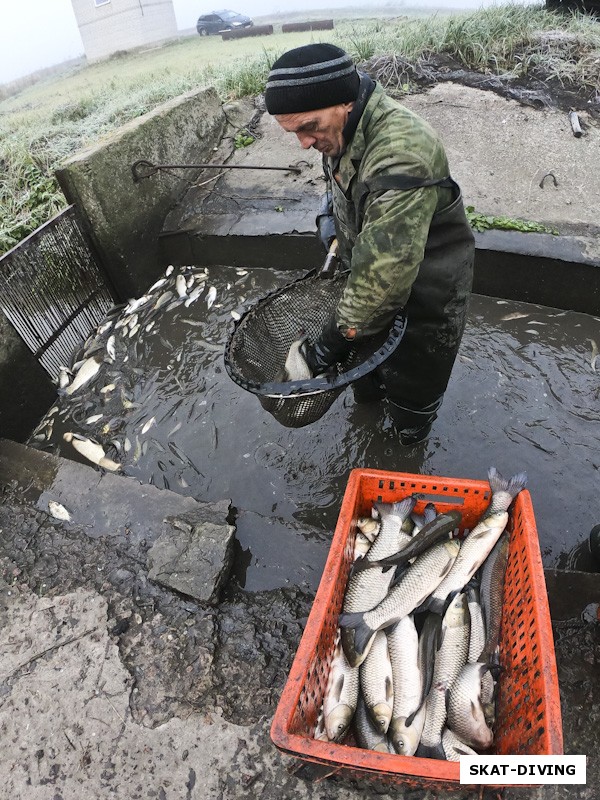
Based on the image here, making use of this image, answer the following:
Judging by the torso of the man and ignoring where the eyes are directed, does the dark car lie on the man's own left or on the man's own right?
on the man's own right

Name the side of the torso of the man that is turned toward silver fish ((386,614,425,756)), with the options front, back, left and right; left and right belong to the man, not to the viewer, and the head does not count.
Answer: left

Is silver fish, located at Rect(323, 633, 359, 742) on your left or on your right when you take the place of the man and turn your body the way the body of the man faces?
on your left

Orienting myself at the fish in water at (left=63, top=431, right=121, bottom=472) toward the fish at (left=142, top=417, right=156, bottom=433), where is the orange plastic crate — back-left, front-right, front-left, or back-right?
front-right

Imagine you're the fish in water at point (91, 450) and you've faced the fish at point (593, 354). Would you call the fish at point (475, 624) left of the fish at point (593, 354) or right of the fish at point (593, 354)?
right

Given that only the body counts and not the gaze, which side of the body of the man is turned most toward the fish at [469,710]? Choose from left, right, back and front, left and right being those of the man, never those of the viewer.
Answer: left

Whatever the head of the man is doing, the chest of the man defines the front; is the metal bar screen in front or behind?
in front

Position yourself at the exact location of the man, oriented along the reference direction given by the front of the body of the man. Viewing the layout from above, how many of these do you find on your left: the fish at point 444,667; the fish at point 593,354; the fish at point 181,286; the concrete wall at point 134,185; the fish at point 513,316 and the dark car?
1

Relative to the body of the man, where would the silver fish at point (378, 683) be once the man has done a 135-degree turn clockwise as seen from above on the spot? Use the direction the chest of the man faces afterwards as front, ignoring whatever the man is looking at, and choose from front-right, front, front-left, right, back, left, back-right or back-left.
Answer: back-right

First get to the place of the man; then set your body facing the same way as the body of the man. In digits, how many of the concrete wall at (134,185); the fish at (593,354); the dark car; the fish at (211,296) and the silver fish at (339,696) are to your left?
1

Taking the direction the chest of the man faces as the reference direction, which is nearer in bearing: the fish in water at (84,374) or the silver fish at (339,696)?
the fish in water

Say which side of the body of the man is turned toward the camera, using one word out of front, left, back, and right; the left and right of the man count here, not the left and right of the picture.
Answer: left

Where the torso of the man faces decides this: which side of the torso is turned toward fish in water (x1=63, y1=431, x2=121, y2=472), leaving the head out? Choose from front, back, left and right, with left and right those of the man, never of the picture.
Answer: front
